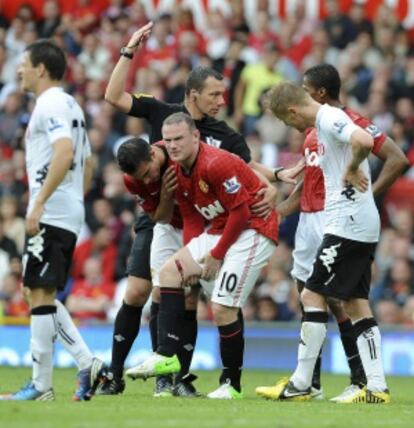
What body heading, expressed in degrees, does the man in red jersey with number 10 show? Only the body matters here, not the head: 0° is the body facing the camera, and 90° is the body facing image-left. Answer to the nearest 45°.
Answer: approximately 45°
